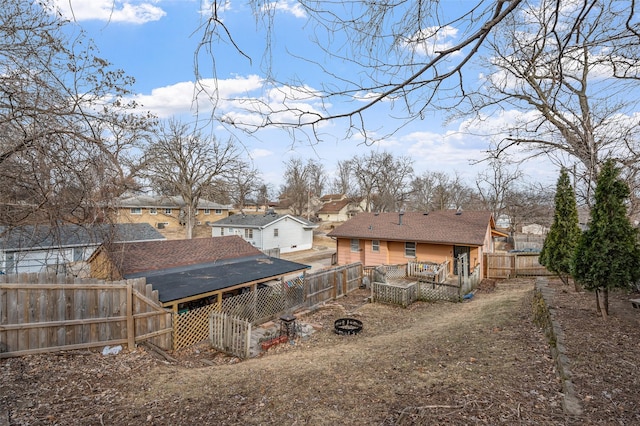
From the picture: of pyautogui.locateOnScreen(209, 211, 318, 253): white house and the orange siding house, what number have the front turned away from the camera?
1

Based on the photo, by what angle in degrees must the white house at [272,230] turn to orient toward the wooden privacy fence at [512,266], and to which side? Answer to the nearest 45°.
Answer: approximately 90° to its left

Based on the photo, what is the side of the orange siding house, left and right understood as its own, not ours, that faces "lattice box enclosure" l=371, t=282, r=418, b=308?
back

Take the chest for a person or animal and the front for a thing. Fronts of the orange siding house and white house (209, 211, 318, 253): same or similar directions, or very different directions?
very different directions

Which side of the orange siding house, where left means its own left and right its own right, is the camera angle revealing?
back

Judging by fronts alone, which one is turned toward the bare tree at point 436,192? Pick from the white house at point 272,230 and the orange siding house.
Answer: the orange siding house

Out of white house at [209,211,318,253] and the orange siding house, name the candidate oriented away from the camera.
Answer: the orange siding house

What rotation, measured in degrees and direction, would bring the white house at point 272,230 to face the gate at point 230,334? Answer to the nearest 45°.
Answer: approximately 45° to its left

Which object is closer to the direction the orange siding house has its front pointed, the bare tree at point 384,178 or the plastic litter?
the bare tree
